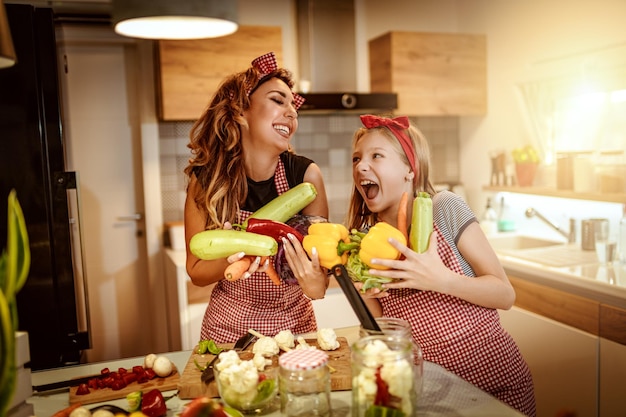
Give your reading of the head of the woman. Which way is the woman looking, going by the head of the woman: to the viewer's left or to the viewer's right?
to the viewer's right

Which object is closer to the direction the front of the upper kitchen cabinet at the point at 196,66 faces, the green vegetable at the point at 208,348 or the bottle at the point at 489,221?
the green vegetable

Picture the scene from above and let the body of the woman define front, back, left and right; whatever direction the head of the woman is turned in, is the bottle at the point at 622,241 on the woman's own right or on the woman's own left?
on the woman's own left

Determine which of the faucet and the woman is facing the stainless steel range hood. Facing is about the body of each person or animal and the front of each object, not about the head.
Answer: the faucet

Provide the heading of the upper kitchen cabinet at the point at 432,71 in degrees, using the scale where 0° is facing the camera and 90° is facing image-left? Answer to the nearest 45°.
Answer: approximately 0°

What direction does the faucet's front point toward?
to the viewer's left

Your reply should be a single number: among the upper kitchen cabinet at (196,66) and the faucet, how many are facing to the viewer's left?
1

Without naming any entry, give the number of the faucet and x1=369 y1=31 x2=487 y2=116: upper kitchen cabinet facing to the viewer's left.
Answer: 1

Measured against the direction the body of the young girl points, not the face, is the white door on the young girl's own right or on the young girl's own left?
on the young girl's own right

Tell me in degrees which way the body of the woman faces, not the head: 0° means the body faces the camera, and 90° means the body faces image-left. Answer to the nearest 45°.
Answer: approximately 0°

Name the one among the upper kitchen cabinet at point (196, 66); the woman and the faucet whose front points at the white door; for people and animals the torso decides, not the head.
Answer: the faucet
